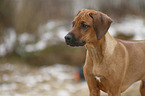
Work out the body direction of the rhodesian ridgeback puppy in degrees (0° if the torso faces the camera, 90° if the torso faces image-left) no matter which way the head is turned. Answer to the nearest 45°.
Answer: approximately 45°
